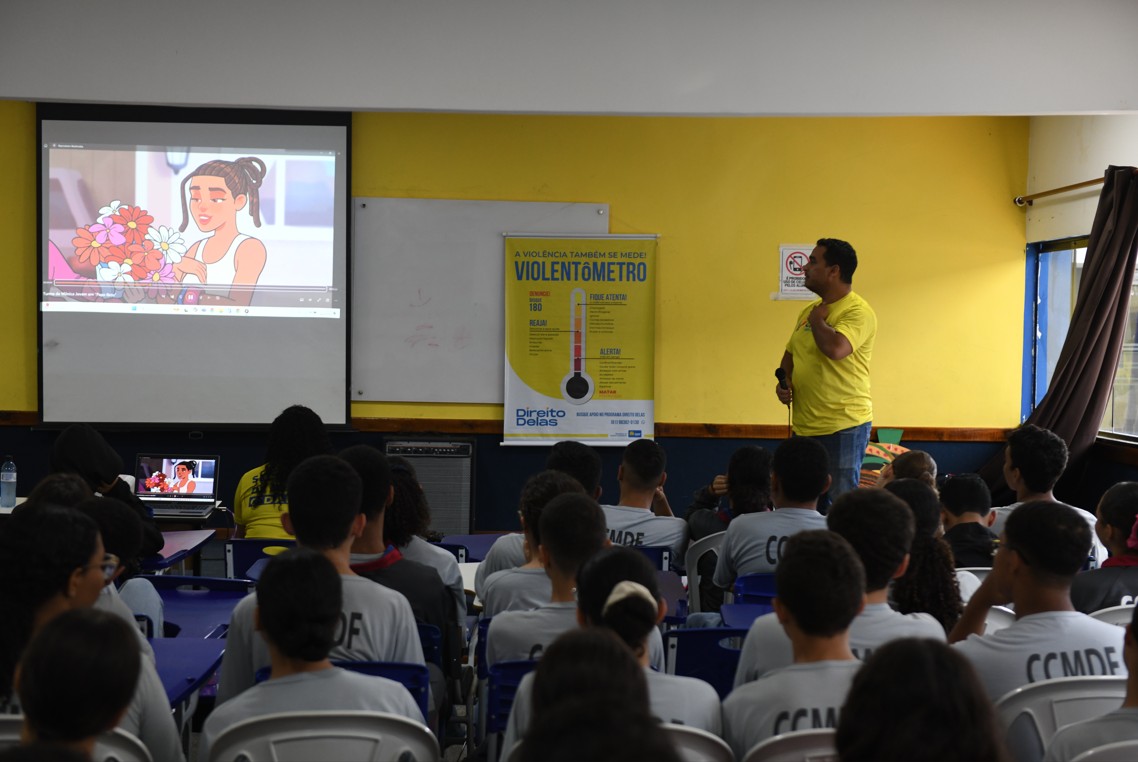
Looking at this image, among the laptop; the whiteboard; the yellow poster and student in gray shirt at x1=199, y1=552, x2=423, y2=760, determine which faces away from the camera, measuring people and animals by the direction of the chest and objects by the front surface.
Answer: the student in gray shirt

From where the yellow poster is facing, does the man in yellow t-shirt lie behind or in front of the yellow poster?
in front

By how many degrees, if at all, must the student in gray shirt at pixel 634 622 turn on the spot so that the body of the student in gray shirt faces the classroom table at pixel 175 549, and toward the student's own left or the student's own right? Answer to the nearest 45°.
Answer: approximately 45° to the student's own left

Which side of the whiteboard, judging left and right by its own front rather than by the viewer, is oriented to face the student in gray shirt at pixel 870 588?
front

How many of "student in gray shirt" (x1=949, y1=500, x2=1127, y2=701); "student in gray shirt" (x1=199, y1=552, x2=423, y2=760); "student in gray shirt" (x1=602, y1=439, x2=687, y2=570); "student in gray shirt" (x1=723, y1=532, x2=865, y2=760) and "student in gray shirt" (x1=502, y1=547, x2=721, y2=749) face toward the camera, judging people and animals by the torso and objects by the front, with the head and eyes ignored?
0

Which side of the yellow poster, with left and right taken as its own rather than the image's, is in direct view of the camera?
front

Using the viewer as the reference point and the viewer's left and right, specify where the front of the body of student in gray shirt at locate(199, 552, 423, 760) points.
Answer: facing away from the viewer

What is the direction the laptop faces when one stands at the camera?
facing the viewer

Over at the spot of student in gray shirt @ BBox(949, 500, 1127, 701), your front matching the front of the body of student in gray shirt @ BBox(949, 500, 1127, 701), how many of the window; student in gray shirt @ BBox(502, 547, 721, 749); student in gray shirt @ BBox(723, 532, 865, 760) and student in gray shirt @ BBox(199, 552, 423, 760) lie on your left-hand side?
3

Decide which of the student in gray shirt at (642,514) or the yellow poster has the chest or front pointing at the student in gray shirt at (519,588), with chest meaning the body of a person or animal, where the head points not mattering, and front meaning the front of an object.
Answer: the yellow poster

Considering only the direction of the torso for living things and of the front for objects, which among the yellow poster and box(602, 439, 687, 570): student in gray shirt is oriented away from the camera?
the student in gray shirt

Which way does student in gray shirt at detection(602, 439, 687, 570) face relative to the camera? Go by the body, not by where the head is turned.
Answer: away from the camera

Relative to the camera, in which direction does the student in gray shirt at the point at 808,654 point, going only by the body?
away from the camera

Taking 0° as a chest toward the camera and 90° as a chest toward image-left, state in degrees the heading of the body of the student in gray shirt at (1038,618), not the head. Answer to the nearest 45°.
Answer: approximately 135°

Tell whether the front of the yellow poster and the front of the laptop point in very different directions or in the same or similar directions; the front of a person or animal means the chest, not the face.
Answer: same or similar directions

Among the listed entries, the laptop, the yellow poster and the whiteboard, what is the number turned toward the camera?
3

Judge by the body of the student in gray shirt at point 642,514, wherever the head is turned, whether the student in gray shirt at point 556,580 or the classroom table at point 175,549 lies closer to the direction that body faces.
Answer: the classroom table
